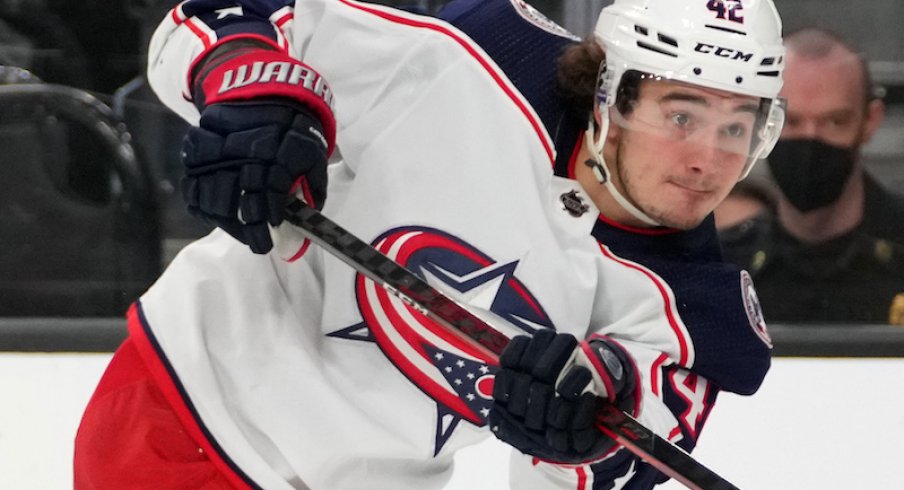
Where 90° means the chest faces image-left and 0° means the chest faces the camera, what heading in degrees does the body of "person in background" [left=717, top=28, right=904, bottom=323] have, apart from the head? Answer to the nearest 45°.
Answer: approximately 0°

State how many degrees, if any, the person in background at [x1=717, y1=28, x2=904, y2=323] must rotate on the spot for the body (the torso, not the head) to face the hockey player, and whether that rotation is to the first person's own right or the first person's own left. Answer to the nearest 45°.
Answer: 0° — they already face them
